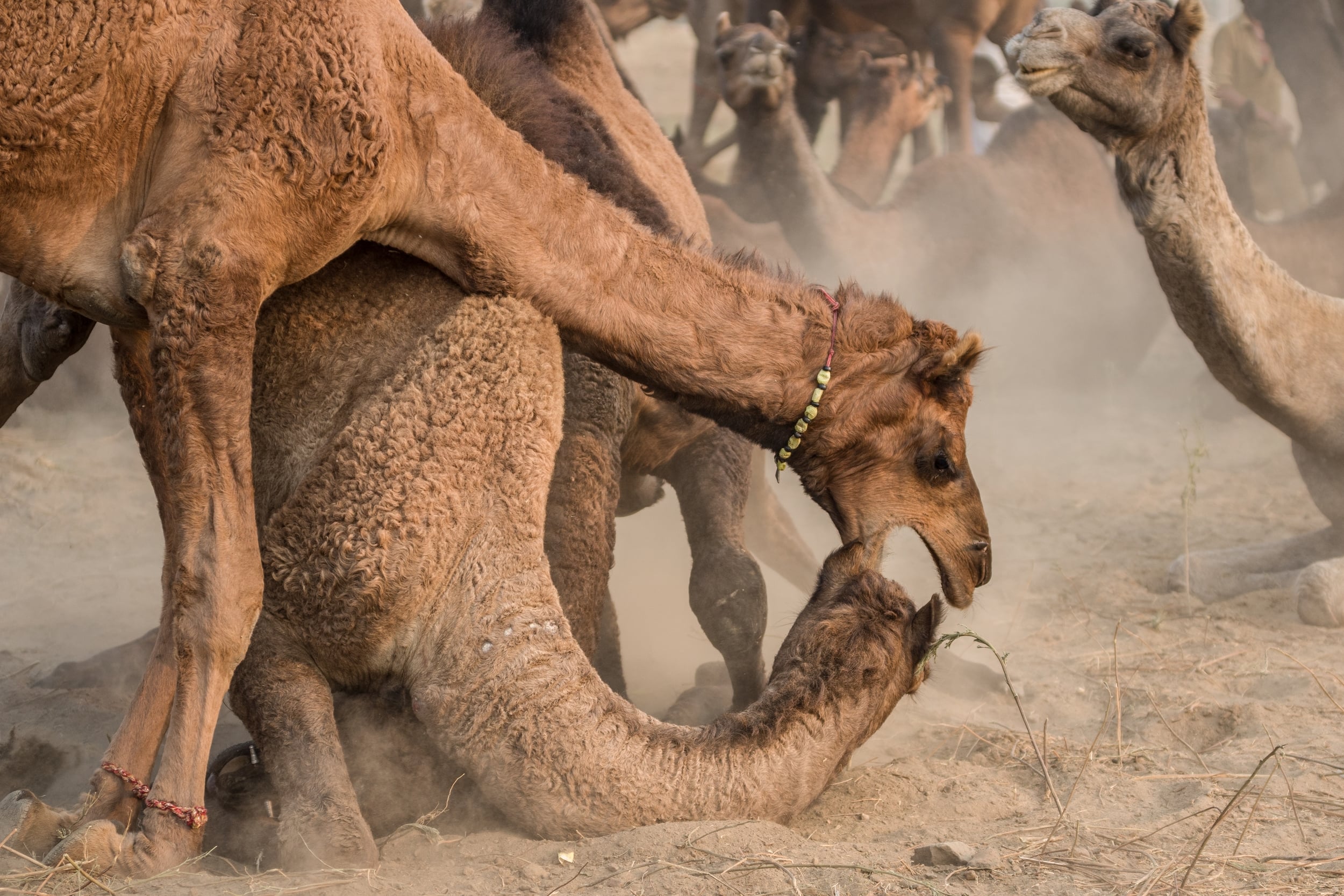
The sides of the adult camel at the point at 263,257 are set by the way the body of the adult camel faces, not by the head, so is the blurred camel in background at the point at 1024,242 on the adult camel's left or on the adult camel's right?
on the adult camel's left

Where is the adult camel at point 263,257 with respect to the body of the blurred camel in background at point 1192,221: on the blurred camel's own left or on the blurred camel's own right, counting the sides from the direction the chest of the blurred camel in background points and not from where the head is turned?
on the blurred camel's own left

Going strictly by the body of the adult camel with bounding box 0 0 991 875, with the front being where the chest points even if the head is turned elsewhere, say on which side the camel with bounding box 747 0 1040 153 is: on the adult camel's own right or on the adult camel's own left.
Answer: on the adult camel's own left

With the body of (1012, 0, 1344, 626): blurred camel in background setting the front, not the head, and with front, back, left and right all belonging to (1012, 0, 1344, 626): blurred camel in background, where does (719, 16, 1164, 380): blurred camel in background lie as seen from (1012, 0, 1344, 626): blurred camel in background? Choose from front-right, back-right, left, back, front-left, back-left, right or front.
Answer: right

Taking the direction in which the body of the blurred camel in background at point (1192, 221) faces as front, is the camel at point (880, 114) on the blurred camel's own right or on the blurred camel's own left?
on the blurred camel's own right

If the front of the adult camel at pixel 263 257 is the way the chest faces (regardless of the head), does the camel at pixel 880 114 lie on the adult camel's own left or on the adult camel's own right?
on the adult camel's own left

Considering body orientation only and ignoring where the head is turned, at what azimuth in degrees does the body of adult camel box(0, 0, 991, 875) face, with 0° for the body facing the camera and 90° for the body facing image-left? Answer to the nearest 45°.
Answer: approximately 270°

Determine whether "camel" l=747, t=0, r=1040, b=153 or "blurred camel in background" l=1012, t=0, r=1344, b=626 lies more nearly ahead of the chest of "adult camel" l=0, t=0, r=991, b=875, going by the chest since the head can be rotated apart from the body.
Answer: the blurred camel in background

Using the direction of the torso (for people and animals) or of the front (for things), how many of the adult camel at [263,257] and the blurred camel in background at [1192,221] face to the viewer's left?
1

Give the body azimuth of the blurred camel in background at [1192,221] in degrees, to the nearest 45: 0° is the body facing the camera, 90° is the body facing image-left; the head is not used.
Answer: approximately 90°

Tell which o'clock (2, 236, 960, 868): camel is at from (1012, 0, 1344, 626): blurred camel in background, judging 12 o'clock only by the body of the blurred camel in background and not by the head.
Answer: The camel is roughly at 10 o'clock from the blurred camel in background.

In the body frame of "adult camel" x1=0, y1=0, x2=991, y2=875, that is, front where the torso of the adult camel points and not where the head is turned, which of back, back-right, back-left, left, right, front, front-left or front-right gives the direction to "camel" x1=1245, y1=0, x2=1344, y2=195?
front-left

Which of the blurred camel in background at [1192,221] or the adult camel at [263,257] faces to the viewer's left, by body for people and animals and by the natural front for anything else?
the blurred camel in background
